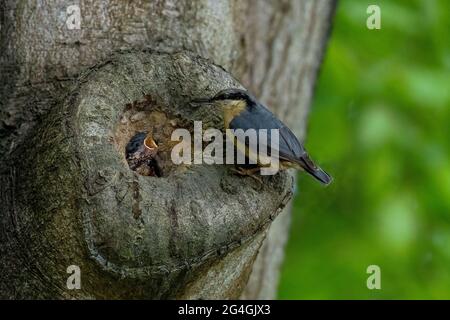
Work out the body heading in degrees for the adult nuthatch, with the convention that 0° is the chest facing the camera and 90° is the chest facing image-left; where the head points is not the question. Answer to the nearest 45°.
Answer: approximately 90°
